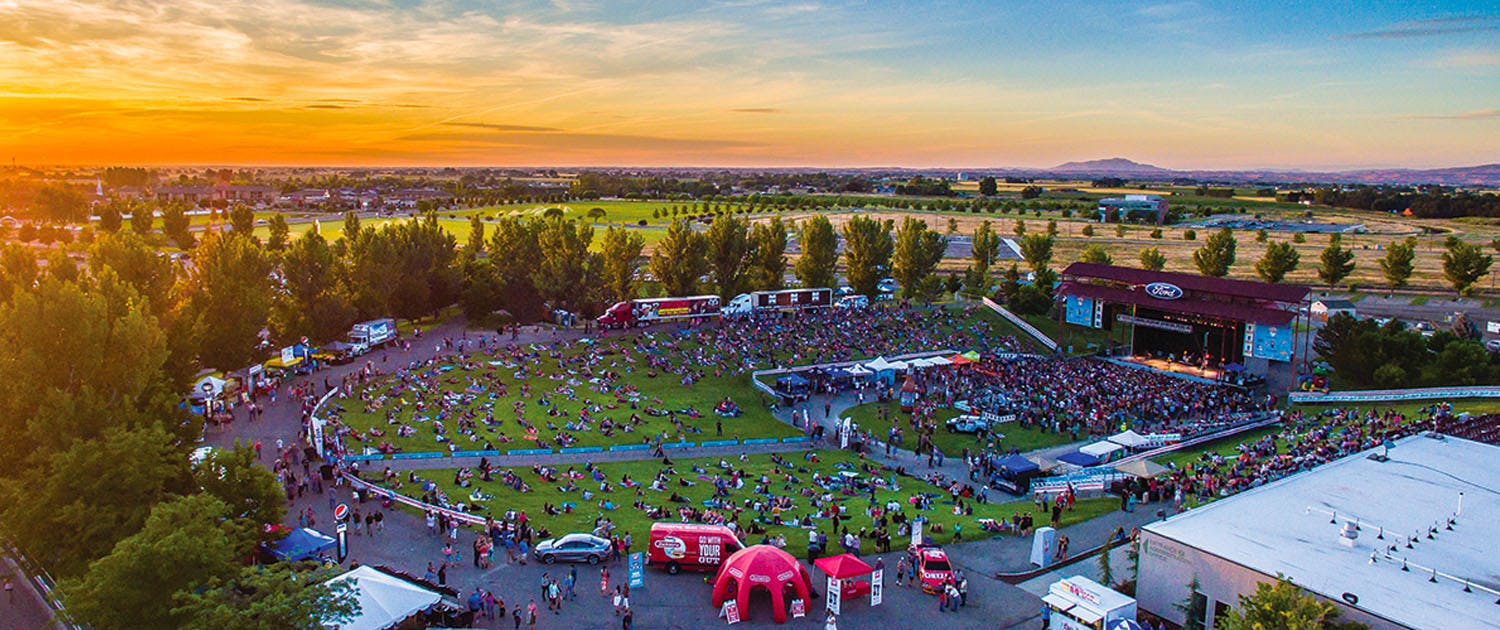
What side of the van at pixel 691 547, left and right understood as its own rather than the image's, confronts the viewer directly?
right

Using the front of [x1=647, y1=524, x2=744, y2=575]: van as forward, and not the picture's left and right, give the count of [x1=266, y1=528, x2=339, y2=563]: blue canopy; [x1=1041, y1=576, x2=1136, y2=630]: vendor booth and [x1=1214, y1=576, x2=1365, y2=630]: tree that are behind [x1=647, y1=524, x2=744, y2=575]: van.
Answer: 1

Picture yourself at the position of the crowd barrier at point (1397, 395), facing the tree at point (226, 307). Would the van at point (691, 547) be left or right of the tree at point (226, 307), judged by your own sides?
left

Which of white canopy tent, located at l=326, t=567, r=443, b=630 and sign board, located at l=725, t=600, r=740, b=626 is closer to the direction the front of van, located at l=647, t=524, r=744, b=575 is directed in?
the sign board

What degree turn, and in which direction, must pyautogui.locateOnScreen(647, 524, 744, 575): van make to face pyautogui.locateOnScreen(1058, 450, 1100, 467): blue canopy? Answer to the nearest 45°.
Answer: approximately 45° to its left

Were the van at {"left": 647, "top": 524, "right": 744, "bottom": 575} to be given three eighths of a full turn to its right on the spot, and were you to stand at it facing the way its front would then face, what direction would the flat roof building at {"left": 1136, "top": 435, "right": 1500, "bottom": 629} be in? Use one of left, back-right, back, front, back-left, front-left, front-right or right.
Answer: back-left

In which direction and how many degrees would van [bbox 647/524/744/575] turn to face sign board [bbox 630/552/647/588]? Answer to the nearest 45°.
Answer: approximately 135° to its right

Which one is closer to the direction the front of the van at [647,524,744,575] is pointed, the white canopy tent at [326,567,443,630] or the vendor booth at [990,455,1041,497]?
the vendor booth

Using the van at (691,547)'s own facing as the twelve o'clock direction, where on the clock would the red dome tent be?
The red dome tent is roughly at 2 o'clock from the van.

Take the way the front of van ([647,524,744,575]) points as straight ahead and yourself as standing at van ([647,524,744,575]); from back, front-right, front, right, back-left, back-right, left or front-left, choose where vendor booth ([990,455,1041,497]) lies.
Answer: front-left

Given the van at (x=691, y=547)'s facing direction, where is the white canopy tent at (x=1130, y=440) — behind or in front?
in front

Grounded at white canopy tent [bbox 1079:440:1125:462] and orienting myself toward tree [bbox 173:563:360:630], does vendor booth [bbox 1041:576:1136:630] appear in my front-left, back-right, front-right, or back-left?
front-left

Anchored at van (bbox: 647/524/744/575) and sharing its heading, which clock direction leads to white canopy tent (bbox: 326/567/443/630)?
The white canopy tent is roughly at 5 o'clock from the van.

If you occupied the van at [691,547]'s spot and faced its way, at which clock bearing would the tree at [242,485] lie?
The tree is roughly at 6 o'clock from the van.

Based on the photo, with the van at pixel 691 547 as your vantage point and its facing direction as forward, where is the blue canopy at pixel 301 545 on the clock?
The blue canopy is roughly at 6 o'clock from the van.

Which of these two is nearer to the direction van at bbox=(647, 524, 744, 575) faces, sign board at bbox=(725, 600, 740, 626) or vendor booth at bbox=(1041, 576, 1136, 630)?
the vendor booth
